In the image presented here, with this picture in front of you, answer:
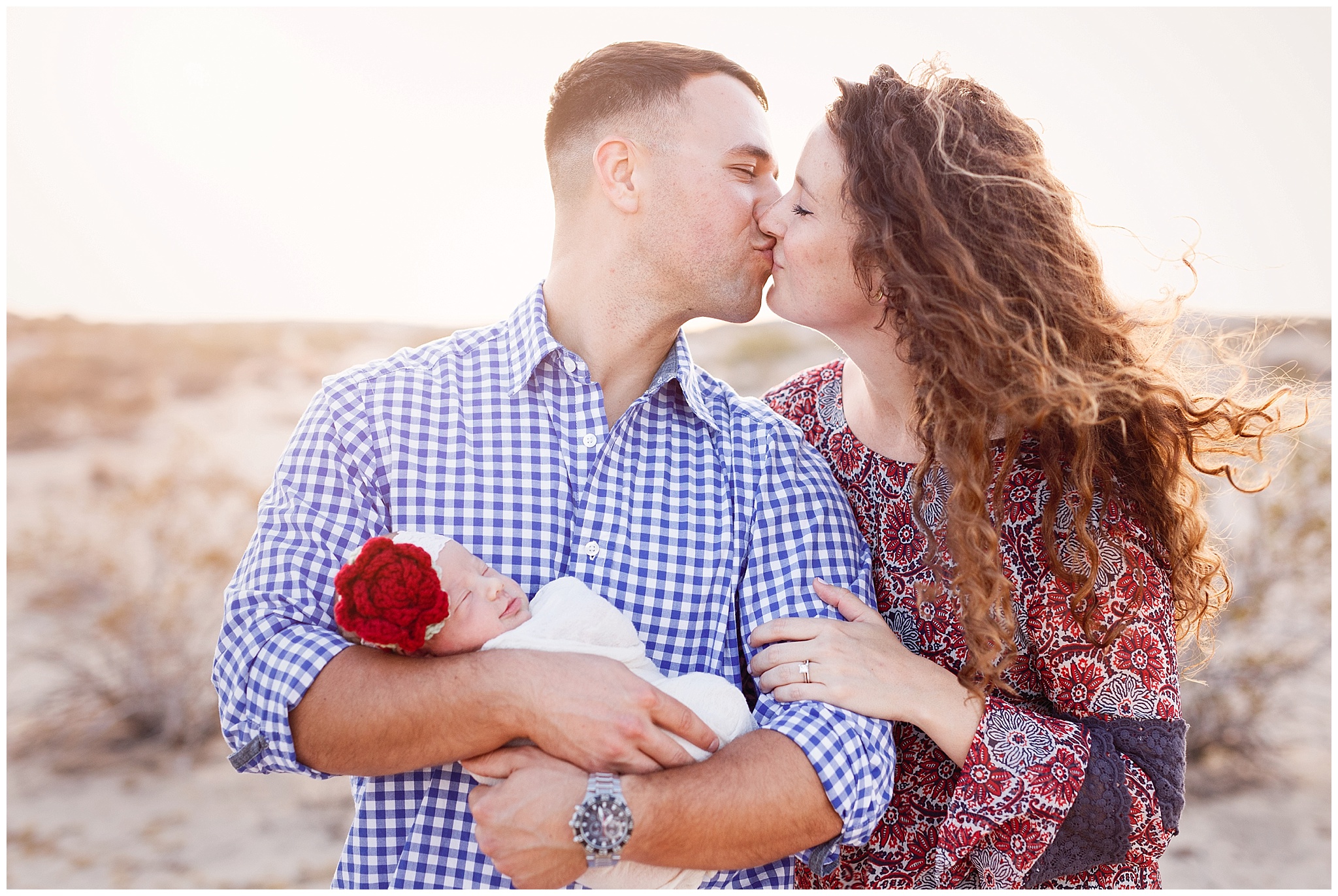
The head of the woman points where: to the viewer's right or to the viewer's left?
to the viewer's left

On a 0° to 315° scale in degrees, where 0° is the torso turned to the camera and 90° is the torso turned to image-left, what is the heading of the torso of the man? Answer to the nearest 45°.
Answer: approximately 0°

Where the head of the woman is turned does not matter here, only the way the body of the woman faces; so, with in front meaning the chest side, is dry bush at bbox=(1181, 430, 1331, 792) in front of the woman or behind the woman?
behind

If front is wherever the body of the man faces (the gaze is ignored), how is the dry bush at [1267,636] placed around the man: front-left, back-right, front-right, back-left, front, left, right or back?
back-left

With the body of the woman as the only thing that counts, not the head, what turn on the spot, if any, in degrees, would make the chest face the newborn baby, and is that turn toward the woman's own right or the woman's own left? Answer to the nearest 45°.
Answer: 0° — they already face them

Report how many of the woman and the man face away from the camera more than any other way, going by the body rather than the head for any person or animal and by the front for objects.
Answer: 0

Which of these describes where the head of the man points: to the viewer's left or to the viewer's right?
to the viewer's right
